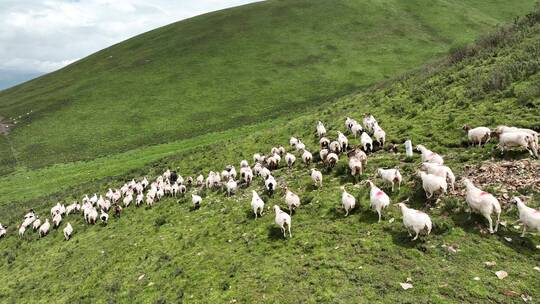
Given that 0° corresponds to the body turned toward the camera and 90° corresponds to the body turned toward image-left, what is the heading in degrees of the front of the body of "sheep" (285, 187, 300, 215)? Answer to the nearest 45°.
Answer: approximately 135°

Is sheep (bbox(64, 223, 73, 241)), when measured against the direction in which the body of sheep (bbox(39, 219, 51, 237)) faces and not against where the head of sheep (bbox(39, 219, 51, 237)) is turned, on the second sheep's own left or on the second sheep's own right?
on the second sheep's own right

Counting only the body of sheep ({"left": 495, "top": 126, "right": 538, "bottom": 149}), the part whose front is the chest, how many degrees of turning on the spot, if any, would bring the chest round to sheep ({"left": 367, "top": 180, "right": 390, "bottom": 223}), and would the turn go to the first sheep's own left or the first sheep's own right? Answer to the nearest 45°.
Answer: approximately 45° to the first sheep's own left

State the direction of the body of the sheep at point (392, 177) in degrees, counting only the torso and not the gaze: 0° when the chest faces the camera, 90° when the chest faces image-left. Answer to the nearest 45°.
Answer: approximately 135°

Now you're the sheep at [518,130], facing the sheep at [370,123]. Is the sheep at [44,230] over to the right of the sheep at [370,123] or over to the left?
left

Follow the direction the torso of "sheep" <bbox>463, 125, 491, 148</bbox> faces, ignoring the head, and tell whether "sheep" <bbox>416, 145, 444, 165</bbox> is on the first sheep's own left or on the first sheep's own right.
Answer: on the first sheep's own left

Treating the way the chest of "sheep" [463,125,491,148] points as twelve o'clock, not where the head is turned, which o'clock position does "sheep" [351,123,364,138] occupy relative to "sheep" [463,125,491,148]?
"sheep" [351,123,364,138] is roughly at 1 o'clock from "sheep" [463,125,491,148].

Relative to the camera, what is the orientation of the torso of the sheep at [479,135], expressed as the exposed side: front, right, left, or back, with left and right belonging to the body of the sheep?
left

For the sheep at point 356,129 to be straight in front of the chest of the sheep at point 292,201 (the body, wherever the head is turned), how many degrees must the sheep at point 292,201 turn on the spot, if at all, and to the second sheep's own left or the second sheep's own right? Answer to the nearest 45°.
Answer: approximately 90° to the second sheep's own right

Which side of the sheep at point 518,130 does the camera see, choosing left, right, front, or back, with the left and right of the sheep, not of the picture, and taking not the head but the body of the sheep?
left

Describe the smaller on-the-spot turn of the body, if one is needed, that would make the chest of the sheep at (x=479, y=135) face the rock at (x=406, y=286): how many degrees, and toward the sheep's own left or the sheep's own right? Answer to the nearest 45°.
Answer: approximately 90° to the sheep's own left
